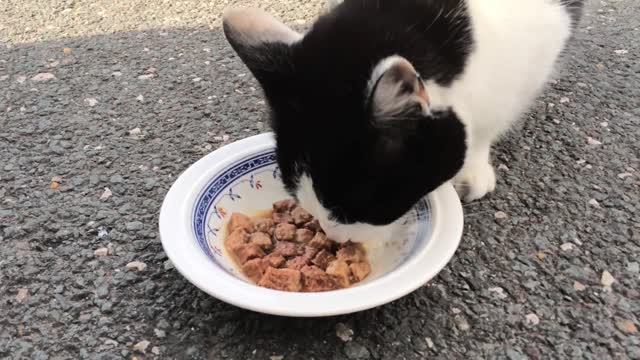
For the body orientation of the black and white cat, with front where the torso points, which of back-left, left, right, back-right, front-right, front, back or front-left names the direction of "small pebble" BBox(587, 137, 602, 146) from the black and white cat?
back

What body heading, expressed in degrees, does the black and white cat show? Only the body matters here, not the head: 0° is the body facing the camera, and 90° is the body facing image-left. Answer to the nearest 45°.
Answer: approximately 45°
